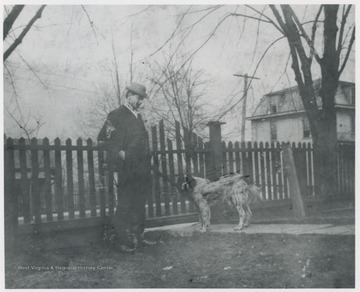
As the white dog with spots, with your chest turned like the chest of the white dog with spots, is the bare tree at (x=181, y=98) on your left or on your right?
on your right

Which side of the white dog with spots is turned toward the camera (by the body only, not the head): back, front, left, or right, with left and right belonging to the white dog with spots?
left

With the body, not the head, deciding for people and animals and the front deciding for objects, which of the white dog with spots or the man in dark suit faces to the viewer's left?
the white dog with spots

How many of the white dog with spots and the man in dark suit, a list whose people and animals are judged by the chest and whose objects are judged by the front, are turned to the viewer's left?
1

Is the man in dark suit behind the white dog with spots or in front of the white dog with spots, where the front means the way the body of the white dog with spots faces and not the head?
in front

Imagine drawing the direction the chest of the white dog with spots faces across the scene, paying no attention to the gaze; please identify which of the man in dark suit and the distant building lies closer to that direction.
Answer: the man in dark suit

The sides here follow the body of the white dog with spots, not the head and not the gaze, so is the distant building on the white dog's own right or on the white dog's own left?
on the white dog's own right

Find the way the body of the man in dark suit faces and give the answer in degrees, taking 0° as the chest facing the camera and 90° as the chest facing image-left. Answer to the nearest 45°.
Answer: approximately 315°

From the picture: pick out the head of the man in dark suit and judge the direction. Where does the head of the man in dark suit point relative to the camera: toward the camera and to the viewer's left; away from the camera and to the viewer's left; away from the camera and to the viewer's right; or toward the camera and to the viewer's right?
toward the camera and to the viewer's right
